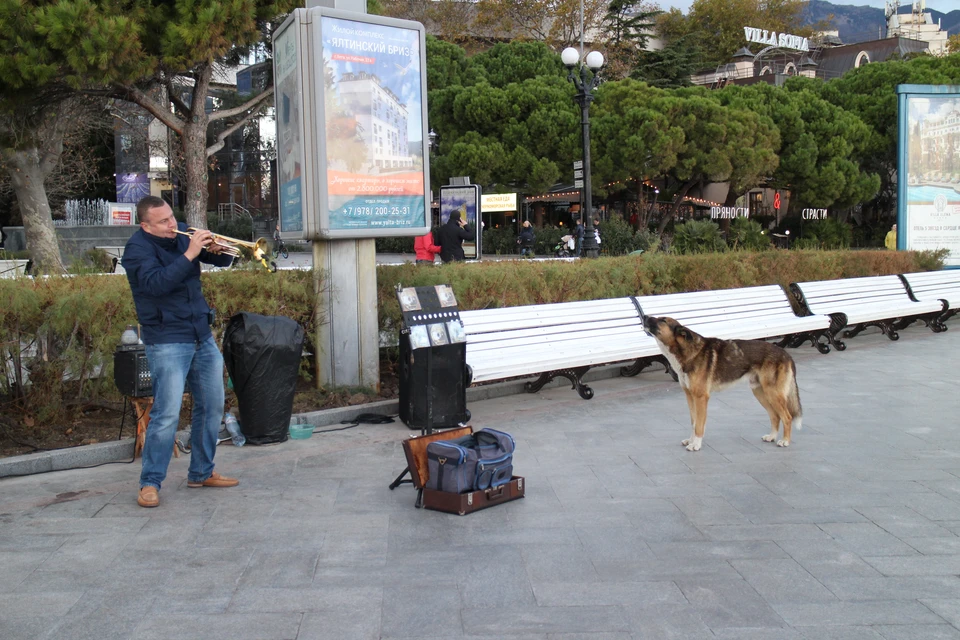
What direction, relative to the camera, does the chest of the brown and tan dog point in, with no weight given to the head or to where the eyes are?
to the viewer's left

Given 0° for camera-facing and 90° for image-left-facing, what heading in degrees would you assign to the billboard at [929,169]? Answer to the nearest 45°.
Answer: approximately 0°

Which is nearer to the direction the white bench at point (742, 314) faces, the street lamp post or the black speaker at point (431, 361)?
the black speaker

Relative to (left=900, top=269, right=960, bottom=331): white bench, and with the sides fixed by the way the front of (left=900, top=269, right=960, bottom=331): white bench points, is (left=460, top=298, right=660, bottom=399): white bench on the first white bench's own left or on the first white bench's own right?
on the first white bench's own right

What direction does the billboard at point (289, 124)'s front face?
to the viewer's left

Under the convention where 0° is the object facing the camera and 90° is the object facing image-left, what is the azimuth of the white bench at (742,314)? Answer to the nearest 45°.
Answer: approximately 315°

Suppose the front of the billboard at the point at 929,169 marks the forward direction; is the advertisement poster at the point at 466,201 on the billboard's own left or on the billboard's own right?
on the billboard's own right

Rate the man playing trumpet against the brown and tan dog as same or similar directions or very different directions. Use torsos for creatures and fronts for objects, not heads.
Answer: very different directions

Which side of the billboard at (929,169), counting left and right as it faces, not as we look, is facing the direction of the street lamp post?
right

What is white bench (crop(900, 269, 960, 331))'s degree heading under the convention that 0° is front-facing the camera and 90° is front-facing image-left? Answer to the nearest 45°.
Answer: approximately 315°

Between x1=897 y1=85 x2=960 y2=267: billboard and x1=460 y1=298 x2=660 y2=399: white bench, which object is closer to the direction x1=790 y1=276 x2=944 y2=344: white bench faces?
the white bench

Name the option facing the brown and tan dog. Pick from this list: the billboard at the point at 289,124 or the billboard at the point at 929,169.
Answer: the billboard at the point at 929,169
